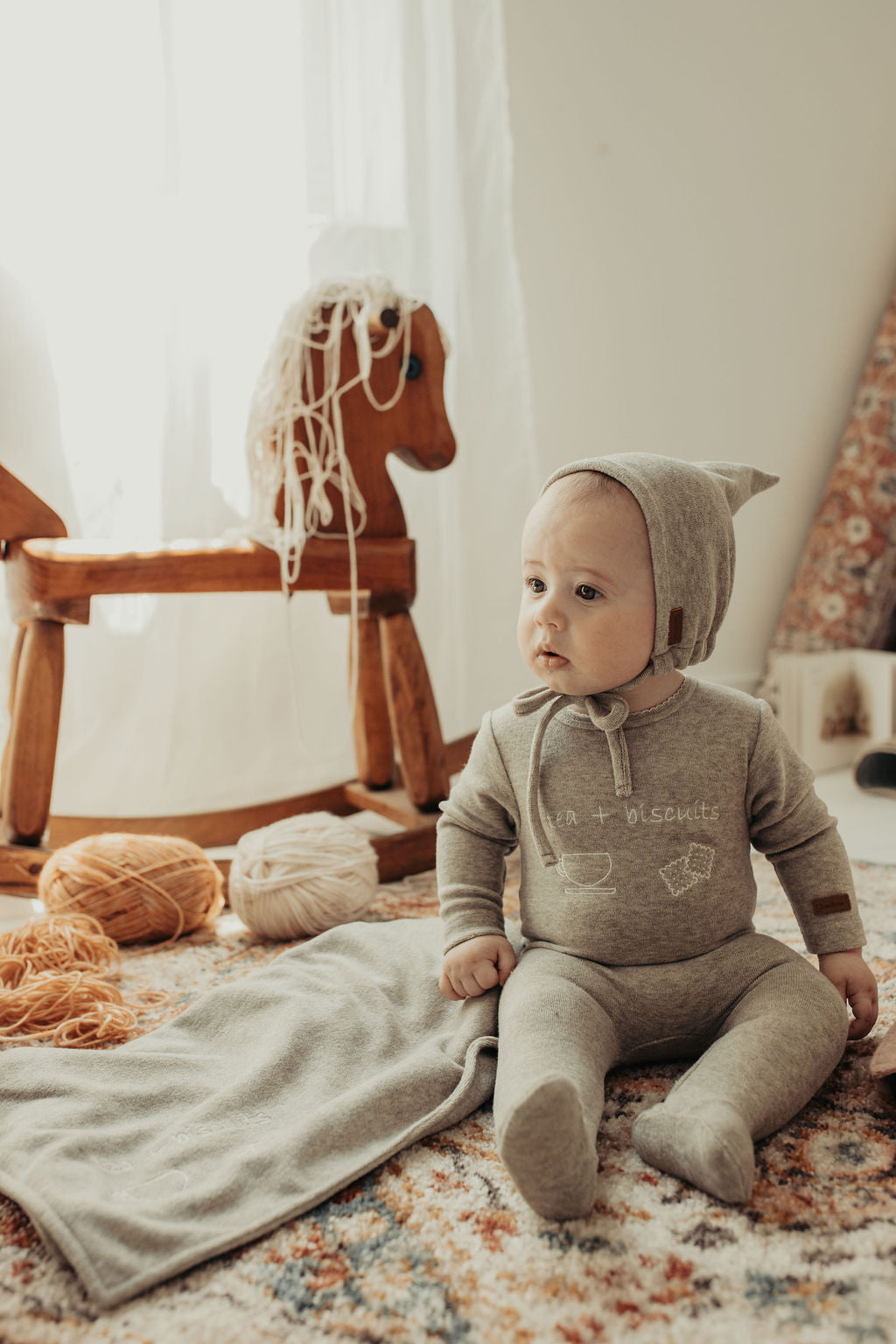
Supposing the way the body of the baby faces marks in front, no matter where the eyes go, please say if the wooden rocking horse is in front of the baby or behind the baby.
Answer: behind

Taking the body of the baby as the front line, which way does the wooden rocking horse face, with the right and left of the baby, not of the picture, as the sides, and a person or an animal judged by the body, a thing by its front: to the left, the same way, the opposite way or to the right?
to the left

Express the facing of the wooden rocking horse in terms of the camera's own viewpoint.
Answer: facing to the right of the viewer

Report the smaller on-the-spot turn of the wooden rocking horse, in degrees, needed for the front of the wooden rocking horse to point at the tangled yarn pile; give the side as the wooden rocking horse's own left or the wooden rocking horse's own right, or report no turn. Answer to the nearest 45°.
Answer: approximately 135° to the wooden rocking horse's own right

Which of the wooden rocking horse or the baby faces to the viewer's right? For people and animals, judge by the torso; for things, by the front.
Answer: the wooden rocking horse

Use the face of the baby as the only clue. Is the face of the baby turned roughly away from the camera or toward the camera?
toward the camera

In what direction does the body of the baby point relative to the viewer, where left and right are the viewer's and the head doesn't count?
facing the viewer

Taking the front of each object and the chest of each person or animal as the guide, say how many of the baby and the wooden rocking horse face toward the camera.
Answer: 1
